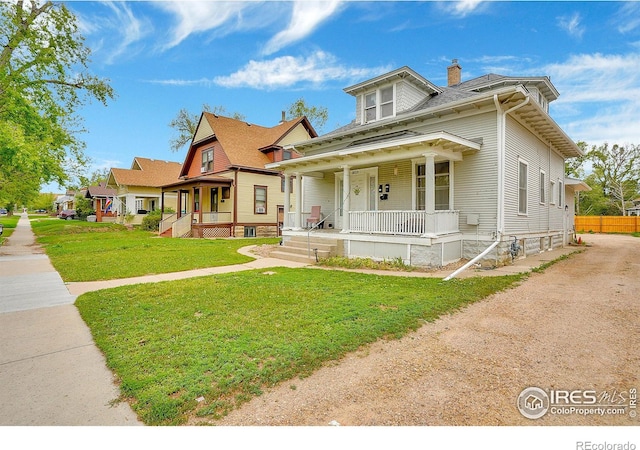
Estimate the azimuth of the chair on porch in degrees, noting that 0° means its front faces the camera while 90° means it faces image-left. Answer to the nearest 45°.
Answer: approximately 45°

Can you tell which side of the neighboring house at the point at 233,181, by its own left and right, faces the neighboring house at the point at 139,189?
right

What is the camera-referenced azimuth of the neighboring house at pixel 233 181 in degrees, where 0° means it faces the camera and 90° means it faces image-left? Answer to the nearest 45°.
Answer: approximately 45°

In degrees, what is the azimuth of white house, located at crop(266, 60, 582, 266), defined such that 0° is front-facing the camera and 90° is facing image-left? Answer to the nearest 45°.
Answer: approximately 45°

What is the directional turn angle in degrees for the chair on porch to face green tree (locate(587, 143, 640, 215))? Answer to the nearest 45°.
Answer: approximately 180°

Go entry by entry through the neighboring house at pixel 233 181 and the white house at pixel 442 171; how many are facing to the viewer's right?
0
